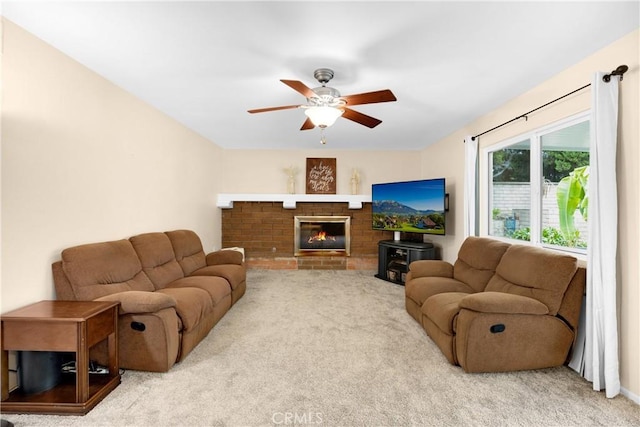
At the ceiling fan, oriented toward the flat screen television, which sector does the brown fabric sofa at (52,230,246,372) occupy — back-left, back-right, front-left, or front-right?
back-left

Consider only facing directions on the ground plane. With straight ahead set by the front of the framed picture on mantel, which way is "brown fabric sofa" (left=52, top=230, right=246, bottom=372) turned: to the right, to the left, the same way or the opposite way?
to the left

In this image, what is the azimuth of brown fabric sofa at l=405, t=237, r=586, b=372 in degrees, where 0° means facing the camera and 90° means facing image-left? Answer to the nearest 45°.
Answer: approximately 45°

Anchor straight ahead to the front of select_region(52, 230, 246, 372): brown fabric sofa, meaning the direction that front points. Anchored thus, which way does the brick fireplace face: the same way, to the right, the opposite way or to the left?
to the right

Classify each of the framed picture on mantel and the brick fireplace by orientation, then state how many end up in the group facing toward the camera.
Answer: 2
